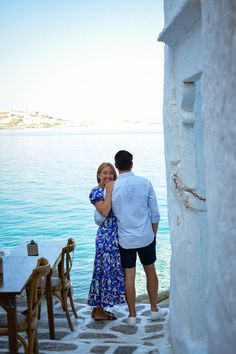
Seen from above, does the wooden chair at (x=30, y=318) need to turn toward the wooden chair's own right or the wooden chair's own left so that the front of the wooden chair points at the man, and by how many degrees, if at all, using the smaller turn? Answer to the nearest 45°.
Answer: approximately 135° to the wooden chair's own right

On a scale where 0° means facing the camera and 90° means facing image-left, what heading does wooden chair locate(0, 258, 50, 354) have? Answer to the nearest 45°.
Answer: approximately 90°

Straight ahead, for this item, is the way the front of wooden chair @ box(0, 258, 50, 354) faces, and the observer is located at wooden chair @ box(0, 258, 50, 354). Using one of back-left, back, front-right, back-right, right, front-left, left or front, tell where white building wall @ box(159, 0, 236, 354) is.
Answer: back-left

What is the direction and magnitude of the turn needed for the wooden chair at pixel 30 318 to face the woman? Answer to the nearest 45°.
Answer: approximately 135° to its right

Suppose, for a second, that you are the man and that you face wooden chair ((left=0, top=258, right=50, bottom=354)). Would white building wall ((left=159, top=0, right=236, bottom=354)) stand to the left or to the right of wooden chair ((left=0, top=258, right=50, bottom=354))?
left
